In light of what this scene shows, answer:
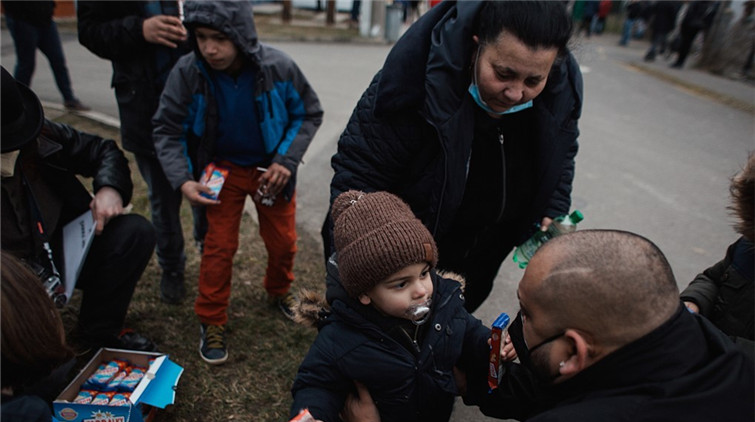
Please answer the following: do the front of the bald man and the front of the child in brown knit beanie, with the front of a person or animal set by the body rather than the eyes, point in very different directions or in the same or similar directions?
very different directions

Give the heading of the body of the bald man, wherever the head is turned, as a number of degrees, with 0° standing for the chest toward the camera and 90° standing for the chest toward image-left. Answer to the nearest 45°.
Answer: approximately 135°

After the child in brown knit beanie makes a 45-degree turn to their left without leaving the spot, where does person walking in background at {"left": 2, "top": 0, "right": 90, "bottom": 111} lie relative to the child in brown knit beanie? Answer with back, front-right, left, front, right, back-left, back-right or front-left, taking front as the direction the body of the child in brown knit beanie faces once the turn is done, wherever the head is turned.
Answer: back-left

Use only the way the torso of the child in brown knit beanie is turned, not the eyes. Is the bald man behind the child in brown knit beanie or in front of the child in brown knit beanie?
in front

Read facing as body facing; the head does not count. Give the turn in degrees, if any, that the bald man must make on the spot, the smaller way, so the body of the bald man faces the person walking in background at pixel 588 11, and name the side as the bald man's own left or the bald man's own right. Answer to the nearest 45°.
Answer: approximately 45° to the bald man's own right

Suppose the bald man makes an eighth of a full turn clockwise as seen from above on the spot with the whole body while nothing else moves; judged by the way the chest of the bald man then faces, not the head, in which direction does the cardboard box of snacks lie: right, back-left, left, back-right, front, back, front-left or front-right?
left
